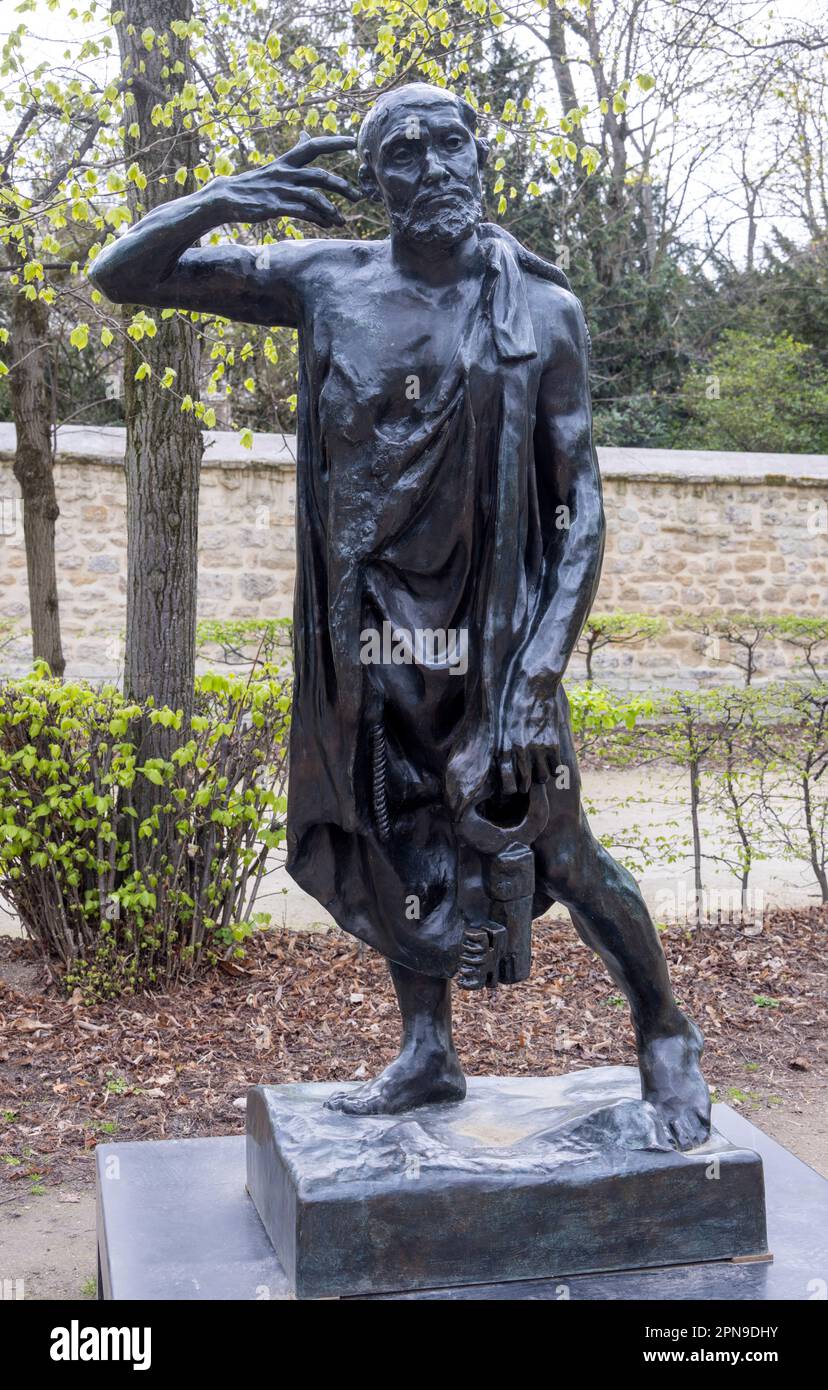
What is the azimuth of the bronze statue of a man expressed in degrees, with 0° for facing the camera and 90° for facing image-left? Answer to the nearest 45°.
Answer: approximately 0°

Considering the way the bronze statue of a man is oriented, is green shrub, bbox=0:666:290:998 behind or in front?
behind
